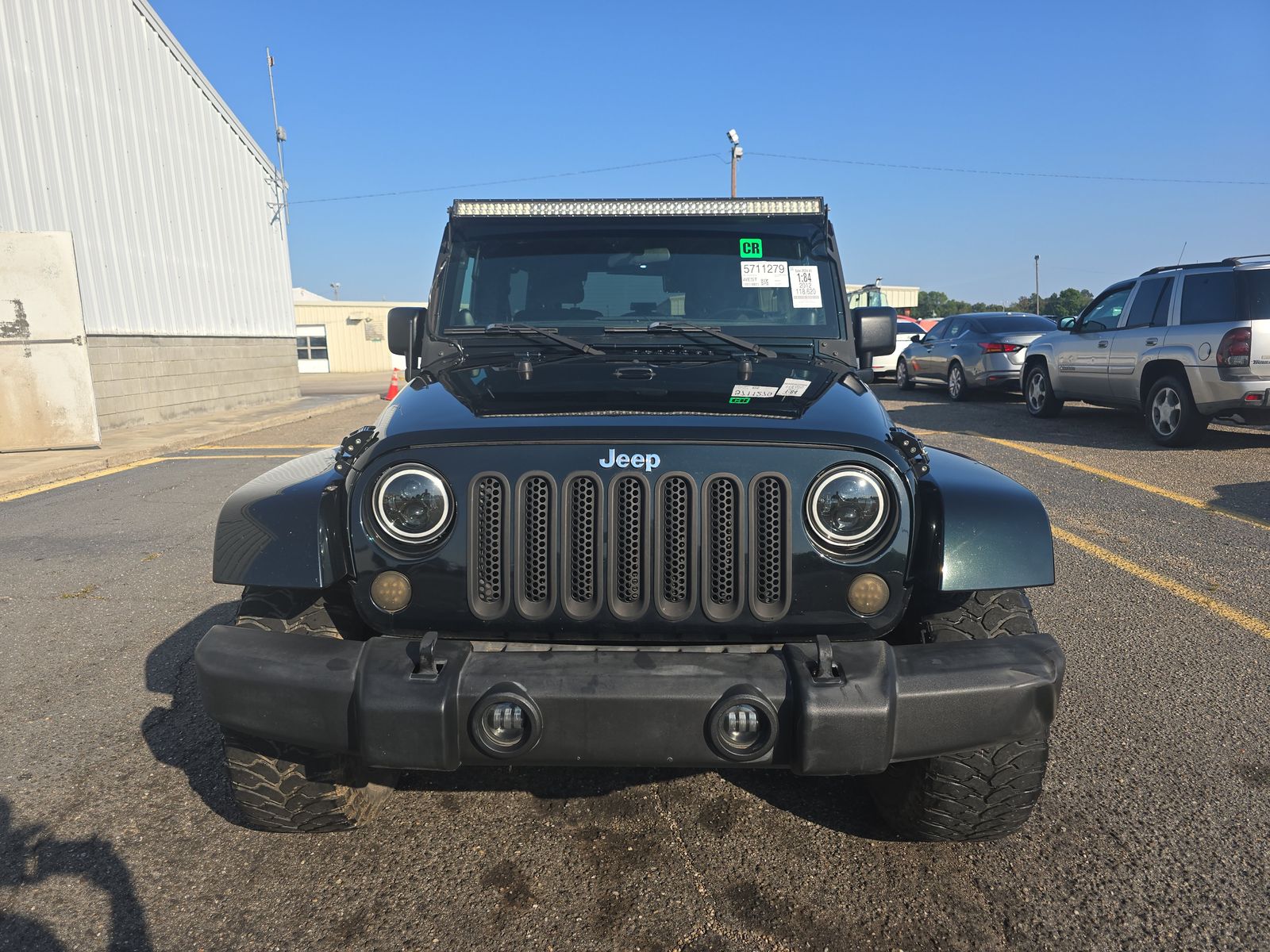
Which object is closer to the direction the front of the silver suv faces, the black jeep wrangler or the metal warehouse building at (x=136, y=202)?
the metal warehouse building

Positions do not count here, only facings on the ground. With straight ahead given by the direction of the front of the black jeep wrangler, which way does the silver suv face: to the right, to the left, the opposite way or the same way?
the opposite way

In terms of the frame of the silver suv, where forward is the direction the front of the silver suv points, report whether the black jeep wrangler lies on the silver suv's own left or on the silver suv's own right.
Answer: on the silver suv's own left

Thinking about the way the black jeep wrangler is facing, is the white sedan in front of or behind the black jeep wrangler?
behind

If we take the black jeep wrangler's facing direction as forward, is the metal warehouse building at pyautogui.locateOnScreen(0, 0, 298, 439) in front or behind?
behind

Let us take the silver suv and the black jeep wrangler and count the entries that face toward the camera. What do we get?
1

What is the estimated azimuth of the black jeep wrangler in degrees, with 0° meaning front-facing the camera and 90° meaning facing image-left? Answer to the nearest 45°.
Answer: approximately 0°

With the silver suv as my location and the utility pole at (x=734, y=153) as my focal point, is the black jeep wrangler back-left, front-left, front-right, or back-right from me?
back-left
